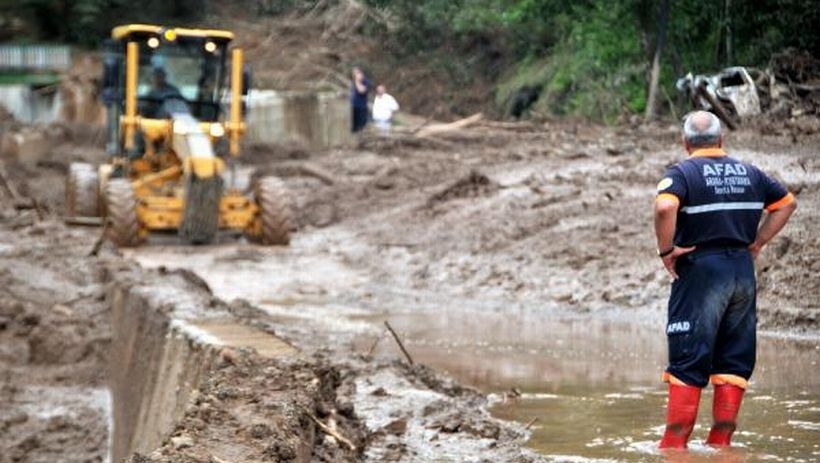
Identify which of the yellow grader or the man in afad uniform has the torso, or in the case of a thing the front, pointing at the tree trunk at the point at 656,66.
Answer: the man in afad uniform

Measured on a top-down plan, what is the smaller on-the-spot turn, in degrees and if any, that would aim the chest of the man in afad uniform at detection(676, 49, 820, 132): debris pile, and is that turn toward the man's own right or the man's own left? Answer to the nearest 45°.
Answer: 0° — they already face it

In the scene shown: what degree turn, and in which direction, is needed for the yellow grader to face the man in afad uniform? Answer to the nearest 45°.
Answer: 0° — it already faces them

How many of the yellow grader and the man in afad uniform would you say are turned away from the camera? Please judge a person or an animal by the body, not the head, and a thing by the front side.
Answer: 1

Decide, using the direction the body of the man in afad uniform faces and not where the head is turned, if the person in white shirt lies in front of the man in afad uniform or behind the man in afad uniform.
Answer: in front

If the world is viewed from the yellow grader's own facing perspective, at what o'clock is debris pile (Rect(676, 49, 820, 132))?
The debris pile is roughly at 9 o'clock from the yellow grader.

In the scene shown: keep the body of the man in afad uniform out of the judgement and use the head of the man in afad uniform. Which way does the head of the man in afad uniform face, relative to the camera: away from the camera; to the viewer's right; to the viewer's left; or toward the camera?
away from the camera

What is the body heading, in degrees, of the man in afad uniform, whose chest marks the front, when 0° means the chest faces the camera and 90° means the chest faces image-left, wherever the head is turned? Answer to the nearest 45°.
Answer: approximately 180°

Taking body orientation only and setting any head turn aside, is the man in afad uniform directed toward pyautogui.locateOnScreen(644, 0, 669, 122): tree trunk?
yes

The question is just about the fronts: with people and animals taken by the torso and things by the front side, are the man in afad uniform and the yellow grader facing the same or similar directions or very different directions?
very different directions

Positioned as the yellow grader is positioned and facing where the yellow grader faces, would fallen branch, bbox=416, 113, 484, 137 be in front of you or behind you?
behind

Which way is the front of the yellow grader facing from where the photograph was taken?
facing the viewer

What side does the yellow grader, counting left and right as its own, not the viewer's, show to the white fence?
back

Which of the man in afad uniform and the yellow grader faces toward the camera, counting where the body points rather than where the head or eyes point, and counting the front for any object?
the yellow grader

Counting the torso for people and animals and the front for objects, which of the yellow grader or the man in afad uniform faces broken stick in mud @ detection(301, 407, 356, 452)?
the yellow grader

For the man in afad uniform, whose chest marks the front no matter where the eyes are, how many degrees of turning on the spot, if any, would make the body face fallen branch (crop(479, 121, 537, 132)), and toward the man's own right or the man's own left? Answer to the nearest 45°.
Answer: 0° — they already face it
